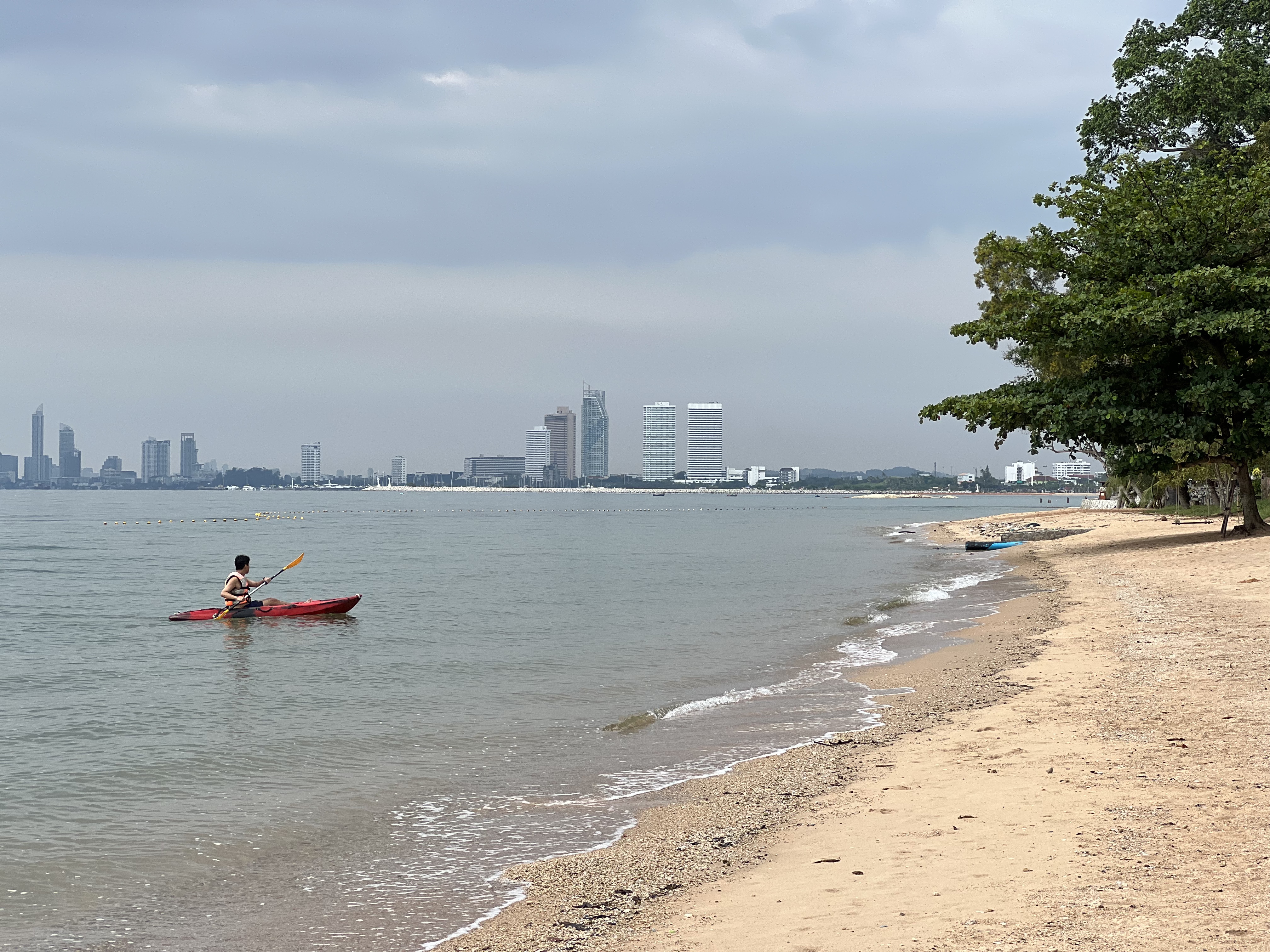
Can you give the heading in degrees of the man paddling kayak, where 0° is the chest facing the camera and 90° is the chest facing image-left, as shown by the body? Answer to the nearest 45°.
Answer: approximately 270°

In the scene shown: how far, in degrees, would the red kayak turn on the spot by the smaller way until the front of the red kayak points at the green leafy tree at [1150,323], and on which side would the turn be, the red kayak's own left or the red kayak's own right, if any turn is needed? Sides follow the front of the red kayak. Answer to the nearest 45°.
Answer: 0° — it already faces it

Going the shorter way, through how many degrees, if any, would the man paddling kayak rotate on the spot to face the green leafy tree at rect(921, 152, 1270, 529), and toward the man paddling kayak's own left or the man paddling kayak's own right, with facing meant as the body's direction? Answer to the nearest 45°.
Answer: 0° — they already face it

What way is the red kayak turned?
to the viewer's right
